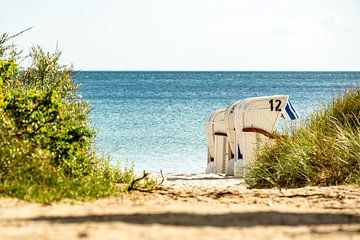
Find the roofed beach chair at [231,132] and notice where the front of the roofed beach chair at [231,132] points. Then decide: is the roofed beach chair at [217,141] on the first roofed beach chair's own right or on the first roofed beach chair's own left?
on the first roofed beach chair's own left

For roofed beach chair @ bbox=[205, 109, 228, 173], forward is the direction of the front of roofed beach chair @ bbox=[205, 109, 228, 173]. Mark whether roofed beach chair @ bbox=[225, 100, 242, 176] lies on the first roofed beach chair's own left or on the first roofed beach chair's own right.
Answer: on the first roofed beach chair's own right

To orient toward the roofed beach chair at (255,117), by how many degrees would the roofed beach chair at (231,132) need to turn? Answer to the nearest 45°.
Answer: approximately 45° to its right

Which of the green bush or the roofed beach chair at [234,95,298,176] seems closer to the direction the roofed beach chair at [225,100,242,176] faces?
the roofed beach chair

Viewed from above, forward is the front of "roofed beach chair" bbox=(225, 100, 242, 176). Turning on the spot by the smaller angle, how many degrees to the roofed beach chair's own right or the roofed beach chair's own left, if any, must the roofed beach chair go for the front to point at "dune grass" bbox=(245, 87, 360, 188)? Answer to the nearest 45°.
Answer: approximately 90° to the roofed beach chair's own right

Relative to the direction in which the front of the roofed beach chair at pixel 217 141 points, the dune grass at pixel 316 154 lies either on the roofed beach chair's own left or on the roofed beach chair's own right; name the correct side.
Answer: on the roofed beach chair's own right

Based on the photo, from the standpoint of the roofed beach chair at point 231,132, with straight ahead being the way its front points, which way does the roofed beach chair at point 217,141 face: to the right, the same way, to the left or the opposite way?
the same way
